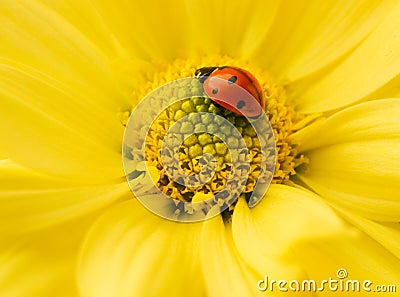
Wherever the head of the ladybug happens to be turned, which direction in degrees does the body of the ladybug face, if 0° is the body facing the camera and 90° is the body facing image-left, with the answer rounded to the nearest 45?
approximately 135°
